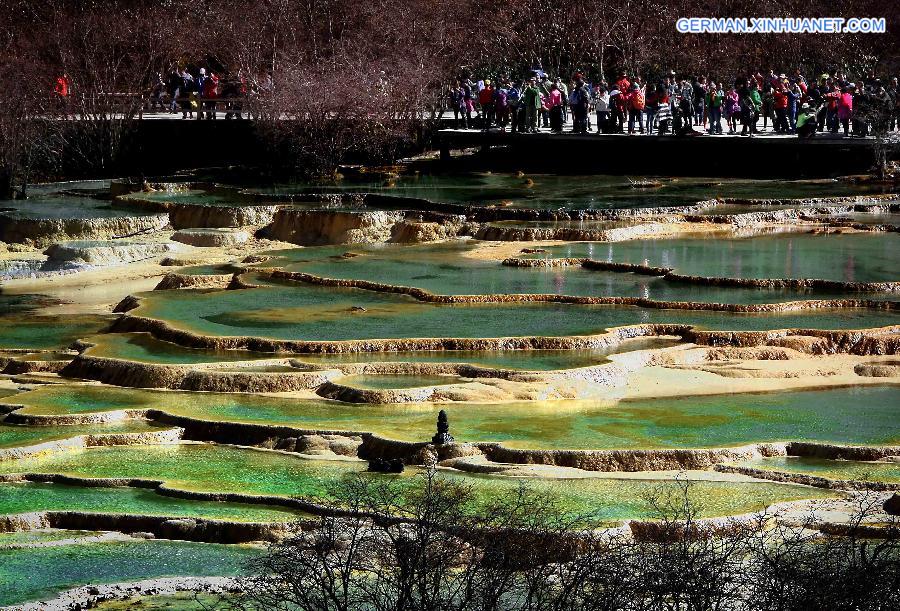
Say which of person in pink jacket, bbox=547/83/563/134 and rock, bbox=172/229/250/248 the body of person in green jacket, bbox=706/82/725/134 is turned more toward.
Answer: the rock

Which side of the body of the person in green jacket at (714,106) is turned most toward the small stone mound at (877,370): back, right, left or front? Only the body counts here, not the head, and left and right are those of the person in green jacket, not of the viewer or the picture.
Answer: front

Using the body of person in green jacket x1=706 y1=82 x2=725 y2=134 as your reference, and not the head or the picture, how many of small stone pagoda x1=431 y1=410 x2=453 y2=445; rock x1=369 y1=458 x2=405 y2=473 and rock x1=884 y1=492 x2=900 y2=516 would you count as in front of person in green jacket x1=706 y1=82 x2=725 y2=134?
3

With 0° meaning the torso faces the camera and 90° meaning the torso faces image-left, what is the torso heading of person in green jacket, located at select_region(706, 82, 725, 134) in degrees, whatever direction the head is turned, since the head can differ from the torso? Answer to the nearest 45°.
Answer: approximately 0°

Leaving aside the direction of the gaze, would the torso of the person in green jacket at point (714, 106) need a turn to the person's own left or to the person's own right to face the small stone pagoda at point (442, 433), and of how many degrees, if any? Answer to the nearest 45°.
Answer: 0° — they already face it

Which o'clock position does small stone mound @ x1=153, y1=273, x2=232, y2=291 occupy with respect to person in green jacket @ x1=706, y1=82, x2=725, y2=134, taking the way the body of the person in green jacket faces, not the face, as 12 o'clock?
The small stone mound is roughly at 1 o'clock from the person in green jacket.

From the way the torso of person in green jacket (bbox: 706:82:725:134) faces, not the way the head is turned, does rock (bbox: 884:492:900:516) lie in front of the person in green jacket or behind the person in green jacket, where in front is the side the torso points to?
in front

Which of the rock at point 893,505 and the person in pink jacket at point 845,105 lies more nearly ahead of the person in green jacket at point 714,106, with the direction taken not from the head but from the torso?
the rock

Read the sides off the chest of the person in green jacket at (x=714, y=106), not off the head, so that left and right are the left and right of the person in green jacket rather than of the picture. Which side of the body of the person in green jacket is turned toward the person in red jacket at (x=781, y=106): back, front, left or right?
left

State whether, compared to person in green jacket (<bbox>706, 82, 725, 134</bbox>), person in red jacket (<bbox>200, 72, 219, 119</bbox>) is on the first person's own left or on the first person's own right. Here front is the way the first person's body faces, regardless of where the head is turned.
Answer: on the first person's own right

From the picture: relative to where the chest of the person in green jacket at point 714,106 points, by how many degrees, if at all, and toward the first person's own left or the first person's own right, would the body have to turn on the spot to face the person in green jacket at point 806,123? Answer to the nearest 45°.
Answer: approximately 45° to the first person's own left

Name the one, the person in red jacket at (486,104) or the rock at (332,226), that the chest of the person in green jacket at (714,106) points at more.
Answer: the rock

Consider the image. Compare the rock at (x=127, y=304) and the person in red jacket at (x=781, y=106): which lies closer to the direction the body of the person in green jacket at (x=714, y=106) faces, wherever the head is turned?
the rock
